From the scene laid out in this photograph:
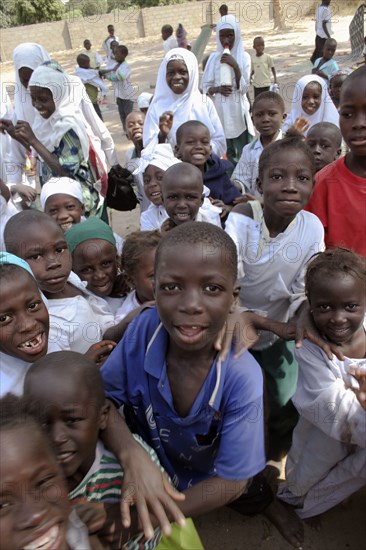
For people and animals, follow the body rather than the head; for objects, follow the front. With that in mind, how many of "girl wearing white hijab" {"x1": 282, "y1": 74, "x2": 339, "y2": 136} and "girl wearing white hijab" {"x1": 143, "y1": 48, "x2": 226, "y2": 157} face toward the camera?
2

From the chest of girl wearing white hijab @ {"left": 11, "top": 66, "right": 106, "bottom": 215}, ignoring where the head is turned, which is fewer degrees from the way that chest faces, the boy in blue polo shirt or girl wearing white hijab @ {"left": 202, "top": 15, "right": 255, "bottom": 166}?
the boy in blue polo shirt

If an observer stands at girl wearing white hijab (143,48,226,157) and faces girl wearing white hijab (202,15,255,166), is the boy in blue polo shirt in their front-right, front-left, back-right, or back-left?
back-right

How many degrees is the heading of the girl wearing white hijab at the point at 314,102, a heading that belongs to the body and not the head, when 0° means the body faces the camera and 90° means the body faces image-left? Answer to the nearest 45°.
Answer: approximately 0°

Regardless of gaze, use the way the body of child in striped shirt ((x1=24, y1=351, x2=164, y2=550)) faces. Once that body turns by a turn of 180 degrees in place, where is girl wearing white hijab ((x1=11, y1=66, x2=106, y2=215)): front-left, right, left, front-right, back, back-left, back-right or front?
front-left

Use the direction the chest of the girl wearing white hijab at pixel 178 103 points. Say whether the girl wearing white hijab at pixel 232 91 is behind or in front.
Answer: behind

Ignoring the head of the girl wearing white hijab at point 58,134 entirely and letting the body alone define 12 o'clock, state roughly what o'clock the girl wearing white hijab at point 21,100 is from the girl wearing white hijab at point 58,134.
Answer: the girl wearing white hijab at point 21,100 is roughly at 4 o'clock from the girl wearing white hijab at point 58,134.

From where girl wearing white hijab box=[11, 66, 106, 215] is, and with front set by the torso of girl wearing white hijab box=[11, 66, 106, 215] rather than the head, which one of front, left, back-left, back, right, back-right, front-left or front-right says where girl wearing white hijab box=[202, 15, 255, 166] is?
back
